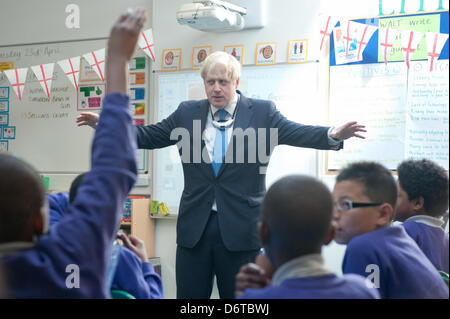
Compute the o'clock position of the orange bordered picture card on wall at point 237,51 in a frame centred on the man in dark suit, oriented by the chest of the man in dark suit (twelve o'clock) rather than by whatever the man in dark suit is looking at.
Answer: The orange bordered picture card on wall is roughly at 6 o'clock from the man in dark suit.

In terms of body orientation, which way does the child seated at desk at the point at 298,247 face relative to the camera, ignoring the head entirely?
away from the camera

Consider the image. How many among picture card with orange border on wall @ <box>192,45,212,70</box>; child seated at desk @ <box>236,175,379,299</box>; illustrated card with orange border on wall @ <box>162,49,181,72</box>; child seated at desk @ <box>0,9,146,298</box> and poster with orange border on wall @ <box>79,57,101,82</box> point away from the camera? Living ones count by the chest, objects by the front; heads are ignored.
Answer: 2

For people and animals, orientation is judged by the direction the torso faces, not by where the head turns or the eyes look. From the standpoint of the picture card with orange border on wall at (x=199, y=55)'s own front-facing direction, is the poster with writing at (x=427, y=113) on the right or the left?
on its left

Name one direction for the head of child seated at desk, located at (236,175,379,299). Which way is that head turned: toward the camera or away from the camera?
away from the camera

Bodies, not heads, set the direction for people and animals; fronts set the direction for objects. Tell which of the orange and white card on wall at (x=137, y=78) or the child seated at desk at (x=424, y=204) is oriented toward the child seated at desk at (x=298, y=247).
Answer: the orange and white card on wall

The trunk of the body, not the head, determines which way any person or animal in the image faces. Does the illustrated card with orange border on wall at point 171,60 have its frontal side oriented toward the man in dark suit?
yes

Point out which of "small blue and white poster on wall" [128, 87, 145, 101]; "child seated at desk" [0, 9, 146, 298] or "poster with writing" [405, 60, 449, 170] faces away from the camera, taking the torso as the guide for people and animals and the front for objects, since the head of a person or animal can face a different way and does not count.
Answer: the child seated at desk

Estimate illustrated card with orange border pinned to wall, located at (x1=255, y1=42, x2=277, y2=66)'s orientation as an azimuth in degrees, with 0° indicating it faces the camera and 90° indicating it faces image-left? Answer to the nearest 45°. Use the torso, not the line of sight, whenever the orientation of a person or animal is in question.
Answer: approximately 0°

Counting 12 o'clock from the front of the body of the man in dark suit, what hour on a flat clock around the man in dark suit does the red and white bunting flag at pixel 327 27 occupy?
The red and white bunting flag is roughly at 7 o'clock from the man in dark suit.
